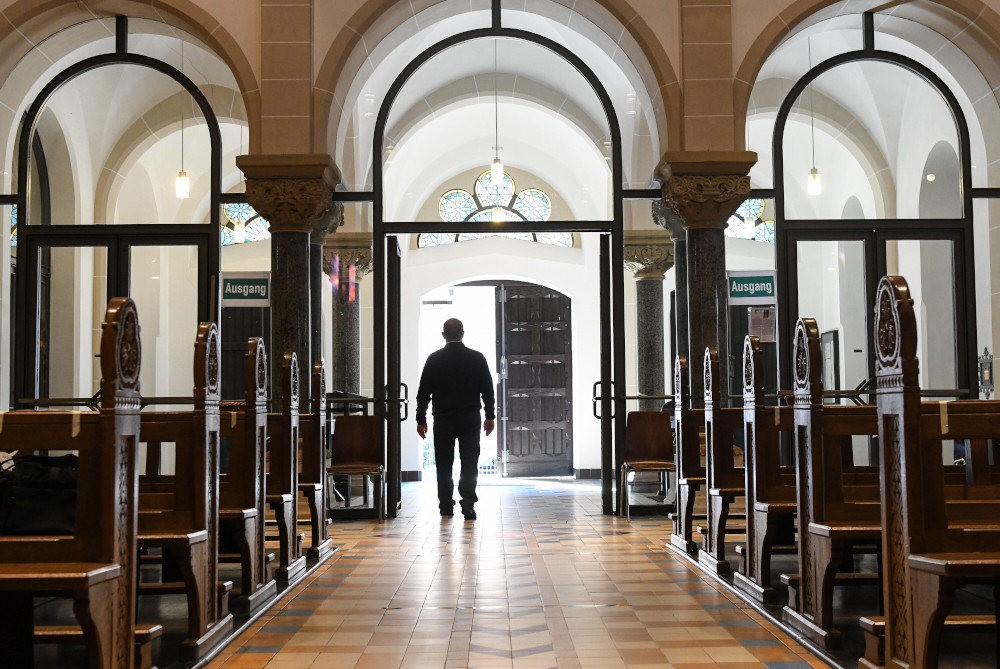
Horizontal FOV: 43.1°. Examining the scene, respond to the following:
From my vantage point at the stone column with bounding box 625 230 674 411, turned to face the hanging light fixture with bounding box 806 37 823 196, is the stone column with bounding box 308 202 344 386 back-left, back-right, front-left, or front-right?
back-right

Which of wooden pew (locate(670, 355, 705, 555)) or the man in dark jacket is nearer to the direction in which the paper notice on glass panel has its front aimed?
the wooden pew

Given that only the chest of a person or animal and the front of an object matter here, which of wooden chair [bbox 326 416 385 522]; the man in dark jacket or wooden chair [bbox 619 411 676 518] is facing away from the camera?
the man in dark jacket

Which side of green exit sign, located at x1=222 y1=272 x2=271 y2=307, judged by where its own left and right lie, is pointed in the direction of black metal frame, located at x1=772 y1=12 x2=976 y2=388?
left

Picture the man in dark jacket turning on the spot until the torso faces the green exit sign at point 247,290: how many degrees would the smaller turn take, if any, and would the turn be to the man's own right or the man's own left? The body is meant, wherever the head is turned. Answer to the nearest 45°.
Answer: approximately 90° to the man's own left

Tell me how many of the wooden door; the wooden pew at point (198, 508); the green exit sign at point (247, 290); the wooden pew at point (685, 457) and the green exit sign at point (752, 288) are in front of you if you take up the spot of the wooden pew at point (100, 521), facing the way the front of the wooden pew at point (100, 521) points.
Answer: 0

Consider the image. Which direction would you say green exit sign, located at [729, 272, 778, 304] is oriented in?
toward the camera

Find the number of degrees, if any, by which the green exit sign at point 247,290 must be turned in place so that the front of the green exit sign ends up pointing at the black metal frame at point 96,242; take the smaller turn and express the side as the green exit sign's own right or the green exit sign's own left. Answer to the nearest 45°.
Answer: approximately 90° to the green exit sign's own right

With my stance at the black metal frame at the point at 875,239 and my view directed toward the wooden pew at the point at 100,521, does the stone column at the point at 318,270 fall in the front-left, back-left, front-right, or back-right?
front-right

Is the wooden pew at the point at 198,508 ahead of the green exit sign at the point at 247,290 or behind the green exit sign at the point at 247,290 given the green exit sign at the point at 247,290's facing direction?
ahead

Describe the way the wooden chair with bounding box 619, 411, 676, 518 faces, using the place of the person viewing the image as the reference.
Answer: facing the viewer

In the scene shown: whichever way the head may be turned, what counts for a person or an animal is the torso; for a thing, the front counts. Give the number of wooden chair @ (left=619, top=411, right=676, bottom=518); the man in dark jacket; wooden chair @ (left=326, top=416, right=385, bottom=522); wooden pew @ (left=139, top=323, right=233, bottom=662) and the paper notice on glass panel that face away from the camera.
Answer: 1

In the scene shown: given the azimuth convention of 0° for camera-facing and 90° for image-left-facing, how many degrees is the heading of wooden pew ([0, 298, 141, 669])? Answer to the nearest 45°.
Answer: approximately 0°

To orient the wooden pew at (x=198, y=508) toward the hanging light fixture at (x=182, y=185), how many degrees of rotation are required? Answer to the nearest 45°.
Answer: approximately 180°

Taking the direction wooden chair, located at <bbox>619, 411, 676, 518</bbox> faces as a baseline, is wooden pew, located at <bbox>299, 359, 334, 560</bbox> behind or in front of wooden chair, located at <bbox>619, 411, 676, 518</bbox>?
in front

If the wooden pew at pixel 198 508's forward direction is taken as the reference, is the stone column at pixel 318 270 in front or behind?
behind

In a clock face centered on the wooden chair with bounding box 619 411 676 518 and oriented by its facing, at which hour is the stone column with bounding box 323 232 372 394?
The stone column is roughly at 3 o'clock from the wooden chair.

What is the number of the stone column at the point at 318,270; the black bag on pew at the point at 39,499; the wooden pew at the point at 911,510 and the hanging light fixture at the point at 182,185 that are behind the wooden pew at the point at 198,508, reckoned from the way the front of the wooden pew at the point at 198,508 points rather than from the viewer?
2

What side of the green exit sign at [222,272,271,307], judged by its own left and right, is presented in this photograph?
front
